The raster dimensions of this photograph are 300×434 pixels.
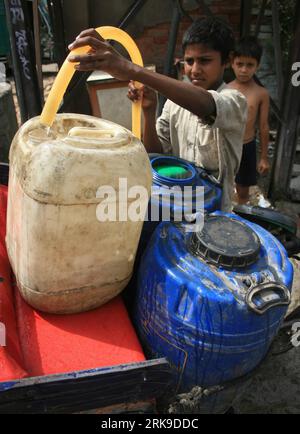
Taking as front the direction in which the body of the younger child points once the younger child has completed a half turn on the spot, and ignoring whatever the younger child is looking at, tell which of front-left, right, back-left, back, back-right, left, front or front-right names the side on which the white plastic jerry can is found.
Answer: back

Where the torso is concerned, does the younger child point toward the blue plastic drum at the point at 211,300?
yes

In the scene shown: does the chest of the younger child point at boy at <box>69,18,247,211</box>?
yes

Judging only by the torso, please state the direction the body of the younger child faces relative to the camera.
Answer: toward the camera

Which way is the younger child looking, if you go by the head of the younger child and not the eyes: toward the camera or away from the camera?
toward the camera

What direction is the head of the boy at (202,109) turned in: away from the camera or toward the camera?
toward the camera

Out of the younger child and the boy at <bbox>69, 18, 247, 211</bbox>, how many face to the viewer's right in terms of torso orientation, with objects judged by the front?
0

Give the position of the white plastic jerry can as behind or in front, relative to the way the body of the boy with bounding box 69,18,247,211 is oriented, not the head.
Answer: in front

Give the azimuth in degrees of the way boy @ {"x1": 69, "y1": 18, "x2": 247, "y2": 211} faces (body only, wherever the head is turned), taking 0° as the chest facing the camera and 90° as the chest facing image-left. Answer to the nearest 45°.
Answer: approximately 45°
